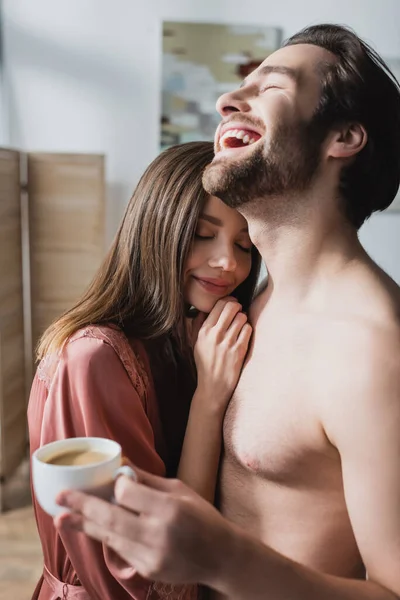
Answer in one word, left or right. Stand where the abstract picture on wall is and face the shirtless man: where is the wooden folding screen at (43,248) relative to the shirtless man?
right

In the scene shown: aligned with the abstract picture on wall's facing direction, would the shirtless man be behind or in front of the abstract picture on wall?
in front

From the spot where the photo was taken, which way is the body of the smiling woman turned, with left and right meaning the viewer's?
facing the viewer and to the right of the viewer

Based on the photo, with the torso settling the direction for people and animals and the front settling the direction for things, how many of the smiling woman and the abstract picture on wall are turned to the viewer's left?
0

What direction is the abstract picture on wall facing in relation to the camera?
toward the camera

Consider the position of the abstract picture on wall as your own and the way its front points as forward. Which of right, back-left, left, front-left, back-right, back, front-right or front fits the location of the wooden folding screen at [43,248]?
front-right
